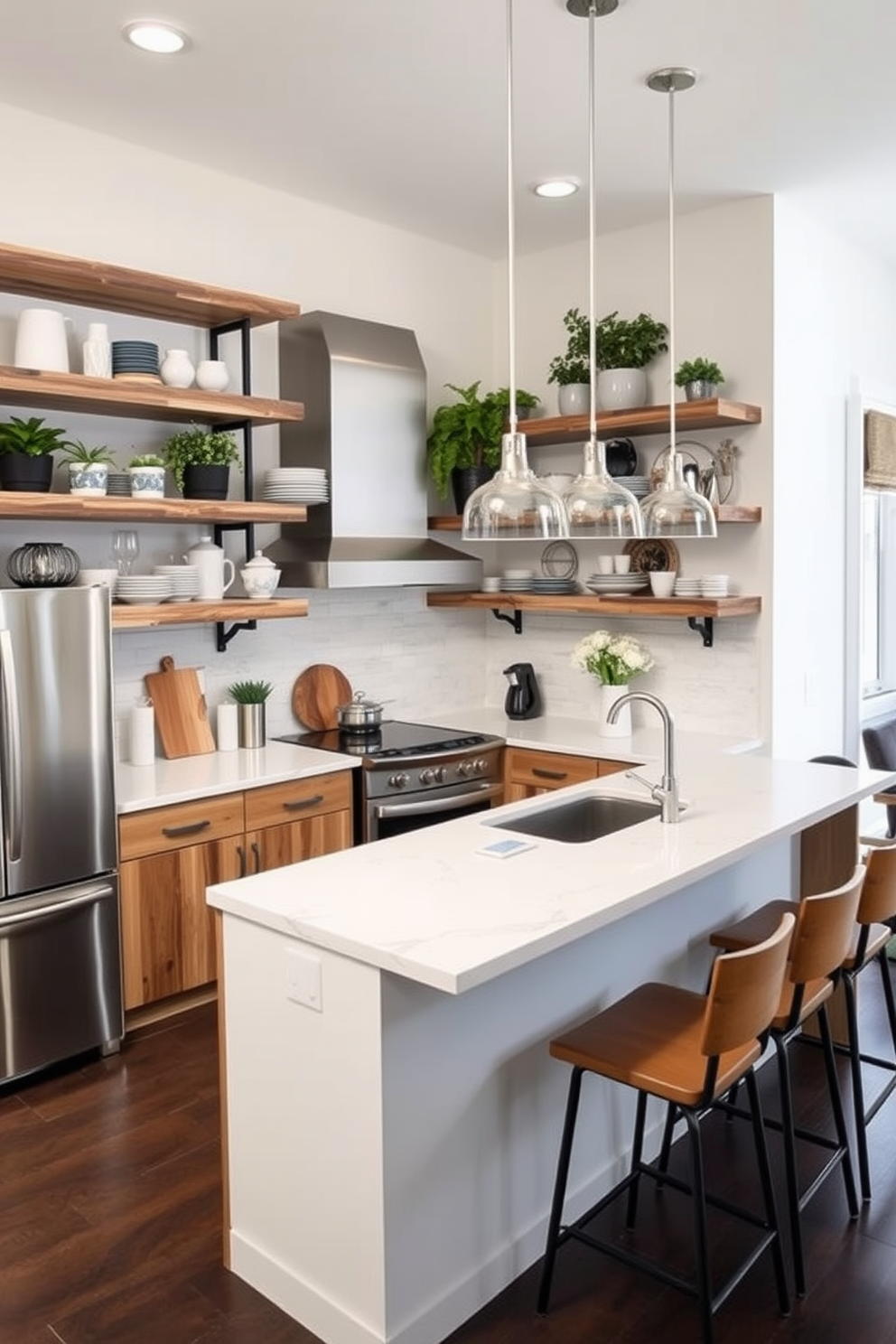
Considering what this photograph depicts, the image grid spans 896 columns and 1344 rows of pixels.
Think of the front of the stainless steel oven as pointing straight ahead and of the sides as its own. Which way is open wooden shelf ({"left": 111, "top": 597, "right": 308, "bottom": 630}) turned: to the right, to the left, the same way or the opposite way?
the same way

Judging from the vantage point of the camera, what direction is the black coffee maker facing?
facing the viewer and to the left of the viewer

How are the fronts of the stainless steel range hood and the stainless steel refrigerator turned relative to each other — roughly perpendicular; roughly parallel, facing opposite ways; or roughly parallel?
roughly parallel

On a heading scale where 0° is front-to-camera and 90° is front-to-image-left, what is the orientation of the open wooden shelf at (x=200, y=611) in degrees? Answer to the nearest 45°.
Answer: approximately 315°

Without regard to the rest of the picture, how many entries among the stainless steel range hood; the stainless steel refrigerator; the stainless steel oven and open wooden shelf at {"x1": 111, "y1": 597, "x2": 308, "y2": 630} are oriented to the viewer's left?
0

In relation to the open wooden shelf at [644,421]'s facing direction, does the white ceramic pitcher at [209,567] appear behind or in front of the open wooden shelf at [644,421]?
in front

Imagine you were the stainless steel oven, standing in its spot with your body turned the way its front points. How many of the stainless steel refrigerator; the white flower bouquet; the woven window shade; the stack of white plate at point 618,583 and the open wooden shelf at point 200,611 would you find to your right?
2

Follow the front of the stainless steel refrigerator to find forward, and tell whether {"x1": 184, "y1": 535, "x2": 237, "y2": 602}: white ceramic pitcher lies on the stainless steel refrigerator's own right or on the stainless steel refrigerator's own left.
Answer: on the stainless steel refrigerator's own left

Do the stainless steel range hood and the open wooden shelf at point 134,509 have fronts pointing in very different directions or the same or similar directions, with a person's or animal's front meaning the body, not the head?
same or similar directions

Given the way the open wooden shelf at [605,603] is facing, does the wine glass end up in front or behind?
in front

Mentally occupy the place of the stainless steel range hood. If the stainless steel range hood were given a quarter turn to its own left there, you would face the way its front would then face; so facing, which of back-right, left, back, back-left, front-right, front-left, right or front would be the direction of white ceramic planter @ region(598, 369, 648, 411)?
front-right

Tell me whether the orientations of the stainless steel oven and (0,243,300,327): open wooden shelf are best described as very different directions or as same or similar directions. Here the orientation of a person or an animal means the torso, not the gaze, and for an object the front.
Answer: same or similar directions

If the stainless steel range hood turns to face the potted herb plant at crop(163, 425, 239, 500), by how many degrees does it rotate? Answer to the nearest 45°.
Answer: approximately 90° to its right

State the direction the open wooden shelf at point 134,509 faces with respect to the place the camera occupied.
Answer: facing the viewer and to the right of the viewer
